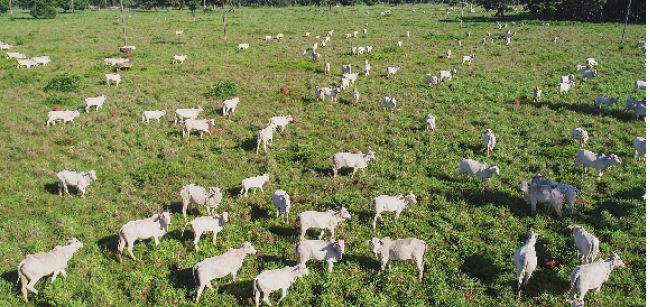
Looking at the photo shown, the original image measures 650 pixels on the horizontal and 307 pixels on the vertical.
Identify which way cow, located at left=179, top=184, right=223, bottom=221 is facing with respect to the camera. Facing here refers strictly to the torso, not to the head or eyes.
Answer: to the viewer's right

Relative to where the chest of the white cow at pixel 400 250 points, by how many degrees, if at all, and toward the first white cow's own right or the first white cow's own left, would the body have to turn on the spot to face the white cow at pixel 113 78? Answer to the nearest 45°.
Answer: approximately 45° to the first white cow's own right

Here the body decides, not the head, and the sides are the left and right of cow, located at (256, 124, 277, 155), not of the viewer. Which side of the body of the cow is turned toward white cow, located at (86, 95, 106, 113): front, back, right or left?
left

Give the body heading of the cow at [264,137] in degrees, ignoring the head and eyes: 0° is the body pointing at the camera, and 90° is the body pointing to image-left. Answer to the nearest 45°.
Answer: approximately 225°

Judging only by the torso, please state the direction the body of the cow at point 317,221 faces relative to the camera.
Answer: to the viewer's right

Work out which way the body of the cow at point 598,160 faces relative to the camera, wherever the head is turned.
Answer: to the viewer's right

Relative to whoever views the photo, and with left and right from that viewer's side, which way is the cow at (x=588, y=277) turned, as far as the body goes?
facing away from the viewer and to the right of the viewer

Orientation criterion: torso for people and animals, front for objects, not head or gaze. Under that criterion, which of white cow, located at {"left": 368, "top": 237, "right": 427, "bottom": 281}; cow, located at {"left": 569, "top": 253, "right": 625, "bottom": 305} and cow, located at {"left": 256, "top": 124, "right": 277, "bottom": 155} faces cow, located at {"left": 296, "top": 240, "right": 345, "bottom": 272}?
the white cow
